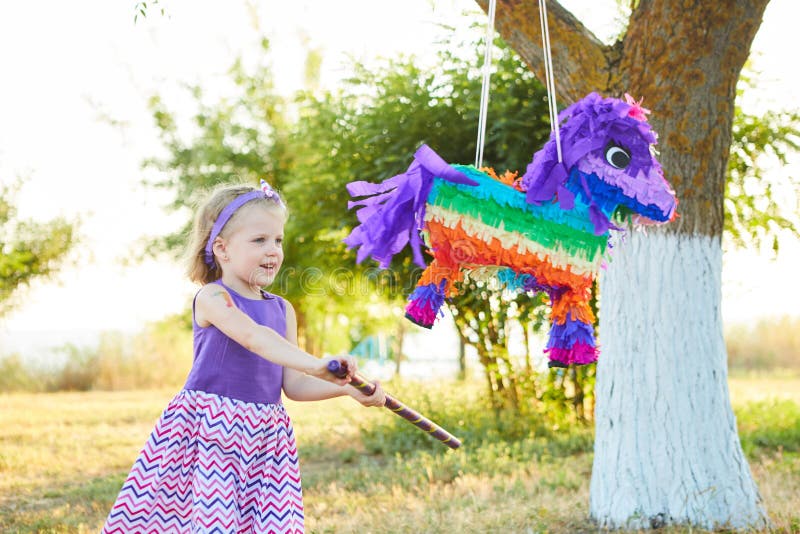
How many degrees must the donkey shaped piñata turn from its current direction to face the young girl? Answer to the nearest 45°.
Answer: approximately 180°

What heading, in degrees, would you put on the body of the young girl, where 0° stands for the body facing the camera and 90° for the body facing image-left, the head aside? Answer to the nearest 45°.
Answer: approximately 315°

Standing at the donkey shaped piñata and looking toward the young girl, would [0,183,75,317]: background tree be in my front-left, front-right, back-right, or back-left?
front-right

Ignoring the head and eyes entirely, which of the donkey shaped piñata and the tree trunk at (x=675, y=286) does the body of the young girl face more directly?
the donkey shaped piñata

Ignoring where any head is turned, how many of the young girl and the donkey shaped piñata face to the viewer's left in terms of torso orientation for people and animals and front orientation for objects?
0

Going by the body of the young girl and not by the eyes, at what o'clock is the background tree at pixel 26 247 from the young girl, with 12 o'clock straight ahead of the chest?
The background tree is roughly at 7 o'clock from the young girl.

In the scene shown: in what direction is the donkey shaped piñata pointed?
to the viewer's right

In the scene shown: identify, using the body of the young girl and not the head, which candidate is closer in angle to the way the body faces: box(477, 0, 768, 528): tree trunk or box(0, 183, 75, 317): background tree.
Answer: the tree trunk

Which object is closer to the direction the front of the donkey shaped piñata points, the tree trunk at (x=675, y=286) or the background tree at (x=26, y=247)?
the tree trunk

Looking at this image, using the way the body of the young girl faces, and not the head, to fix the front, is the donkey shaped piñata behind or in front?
in front

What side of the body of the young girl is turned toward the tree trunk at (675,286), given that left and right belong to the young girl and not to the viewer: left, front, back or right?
left
